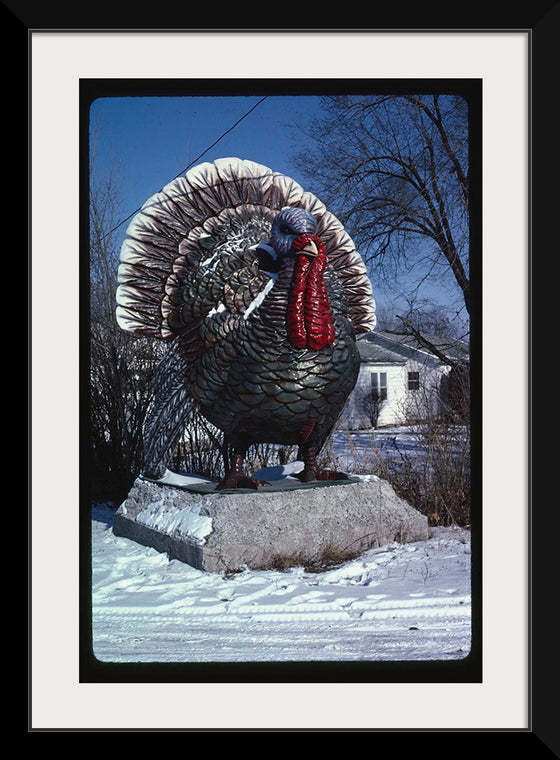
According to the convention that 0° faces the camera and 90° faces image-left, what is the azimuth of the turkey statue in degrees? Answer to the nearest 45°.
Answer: approximately 315°

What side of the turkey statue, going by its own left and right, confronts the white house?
left
